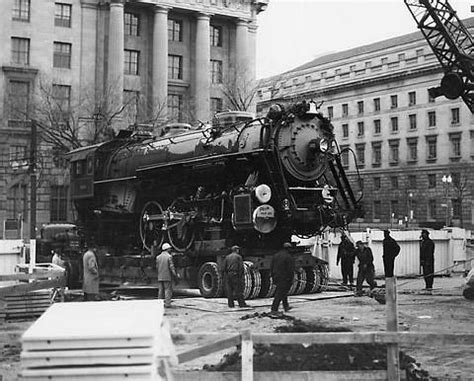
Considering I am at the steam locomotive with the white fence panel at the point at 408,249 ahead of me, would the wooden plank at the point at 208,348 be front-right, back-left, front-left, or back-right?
back-right

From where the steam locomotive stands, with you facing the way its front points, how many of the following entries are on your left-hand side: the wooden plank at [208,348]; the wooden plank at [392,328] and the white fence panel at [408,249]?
1

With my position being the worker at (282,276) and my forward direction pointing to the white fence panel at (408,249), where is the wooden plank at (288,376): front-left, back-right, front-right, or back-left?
back-right

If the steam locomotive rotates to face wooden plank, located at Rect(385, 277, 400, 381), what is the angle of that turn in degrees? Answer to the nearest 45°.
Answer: approximately 45° to its right

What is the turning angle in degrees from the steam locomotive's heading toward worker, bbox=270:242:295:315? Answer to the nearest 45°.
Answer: approximately 45° to its right

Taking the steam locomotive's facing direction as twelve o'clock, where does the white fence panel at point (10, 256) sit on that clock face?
The white fence panel is roughly at 5 o'clock from the steam locomotive.

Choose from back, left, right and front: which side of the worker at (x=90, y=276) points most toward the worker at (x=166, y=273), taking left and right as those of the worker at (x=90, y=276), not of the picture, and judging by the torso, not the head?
front

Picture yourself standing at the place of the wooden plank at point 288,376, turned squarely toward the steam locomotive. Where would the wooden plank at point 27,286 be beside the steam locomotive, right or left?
left

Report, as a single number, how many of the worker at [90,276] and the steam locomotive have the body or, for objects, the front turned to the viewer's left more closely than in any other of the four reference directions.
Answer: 0

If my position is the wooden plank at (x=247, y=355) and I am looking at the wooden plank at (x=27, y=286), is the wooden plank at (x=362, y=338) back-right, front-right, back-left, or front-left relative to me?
back-right

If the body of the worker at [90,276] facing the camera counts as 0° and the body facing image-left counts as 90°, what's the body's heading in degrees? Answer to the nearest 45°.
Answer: approximately 270°

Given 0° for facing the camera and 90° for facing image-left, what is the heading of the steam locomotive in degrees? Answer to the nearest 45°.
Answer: approximately 315°

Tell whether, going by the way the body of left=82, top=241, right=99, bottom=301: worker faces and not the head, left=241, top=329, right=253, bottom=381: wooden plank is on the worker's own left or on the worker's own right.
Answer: on the worker's own right
